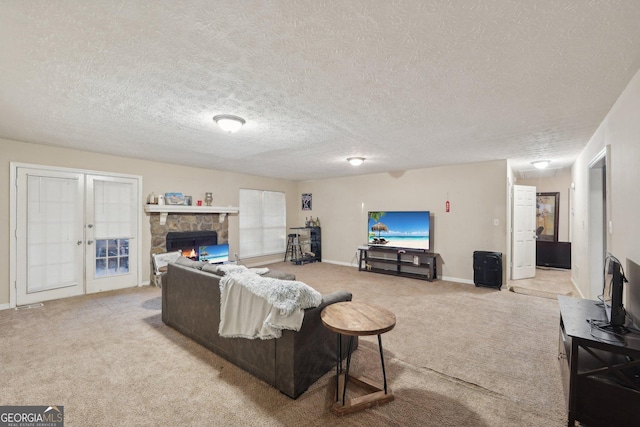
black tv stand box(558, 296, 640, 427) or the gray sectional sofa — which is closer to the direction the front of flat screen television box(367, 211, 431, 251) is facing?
the gray sectional sofa

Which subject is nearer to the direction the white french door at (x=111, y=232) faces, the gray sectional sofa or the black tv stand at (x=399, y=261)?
the gray sectional sofa

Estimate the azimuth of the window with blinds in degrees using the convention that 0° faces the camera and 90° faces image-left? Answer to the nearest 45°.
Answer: approximately 315°

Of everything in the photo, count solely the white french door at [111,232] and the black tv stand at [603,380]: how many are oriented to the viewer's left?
1

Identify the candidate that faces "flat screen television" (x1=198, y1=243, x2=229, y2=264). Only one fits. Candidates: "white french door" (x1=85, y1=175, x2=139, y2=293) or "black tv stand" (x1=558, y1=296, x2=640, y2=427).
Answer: the black tv stand

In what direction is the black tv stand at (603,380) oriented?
to the viewer's left

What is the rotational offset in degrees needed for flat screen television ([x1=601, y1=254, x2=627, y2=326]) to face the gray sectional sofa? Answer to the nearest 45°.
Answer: approximately 45° to its left

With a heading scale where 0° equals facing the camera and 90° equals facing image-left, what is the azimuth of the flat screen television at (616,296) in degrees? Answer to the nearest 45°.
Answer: approximately 90°

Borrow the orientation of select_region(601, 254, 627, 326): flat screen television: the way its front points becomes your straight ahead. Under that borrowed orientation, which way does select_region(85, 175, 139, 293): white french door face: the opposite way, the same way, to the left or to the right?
the opposite way

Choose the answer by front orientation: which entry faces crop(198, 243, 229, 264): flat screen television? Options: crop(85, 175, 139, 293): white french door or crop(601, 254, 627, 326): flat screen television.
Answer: crop(601, 254, 627, 326): flat screen television
